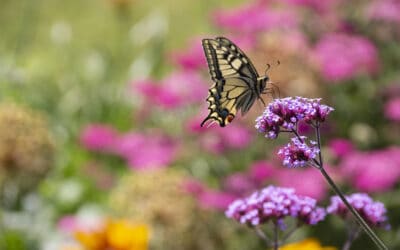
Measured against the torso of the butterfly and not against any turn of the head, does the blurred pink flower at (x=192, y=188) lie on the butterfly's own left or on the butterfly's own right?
on the butterfly's own left

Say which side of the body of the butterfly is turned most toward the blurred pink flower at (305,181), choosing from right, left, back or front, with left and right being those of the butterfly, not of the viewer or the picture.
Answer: left

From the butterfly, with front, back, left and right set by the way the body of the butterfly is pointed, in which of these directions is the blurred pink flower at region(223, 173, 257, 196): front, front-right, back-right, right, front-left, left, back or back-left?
left

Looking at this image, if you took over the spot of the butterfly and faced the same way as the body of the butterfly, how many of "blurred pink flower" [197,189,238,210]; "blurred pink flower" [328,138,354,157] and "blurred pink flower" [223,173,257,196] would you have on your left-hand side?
3

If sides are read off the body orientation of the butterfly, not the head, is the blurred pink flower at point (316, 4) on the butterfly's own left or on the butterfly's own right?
on the butterfly's own left

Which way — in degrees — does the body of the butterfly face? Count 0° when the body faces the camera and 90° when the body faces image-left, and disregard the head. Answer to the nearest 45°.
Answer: approximately 270°

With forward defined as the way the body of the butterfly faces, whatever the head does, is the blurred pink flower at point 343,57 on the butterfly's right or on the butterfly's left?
on the butterfly's left
